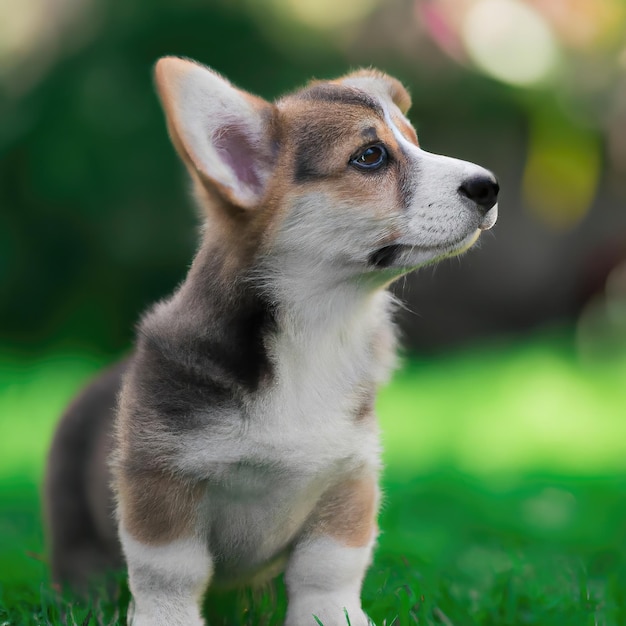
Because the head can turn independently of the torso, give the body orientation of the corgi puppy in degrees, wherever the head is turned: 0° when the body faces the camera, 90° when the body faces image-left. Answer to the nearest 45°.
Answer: approximately 315°
